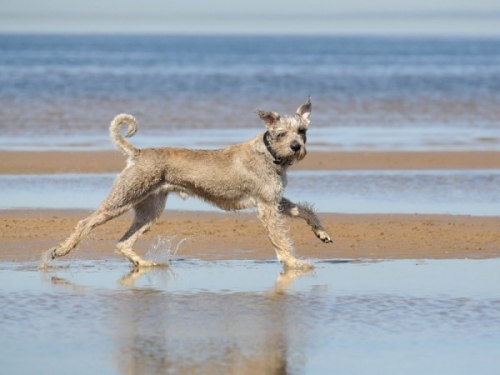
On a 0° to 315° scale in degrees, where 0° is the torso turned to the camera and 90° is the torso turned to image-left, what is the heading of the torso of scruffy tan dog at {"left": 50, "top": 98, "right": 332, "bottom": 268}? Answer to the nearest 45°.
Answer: approximately 270°
